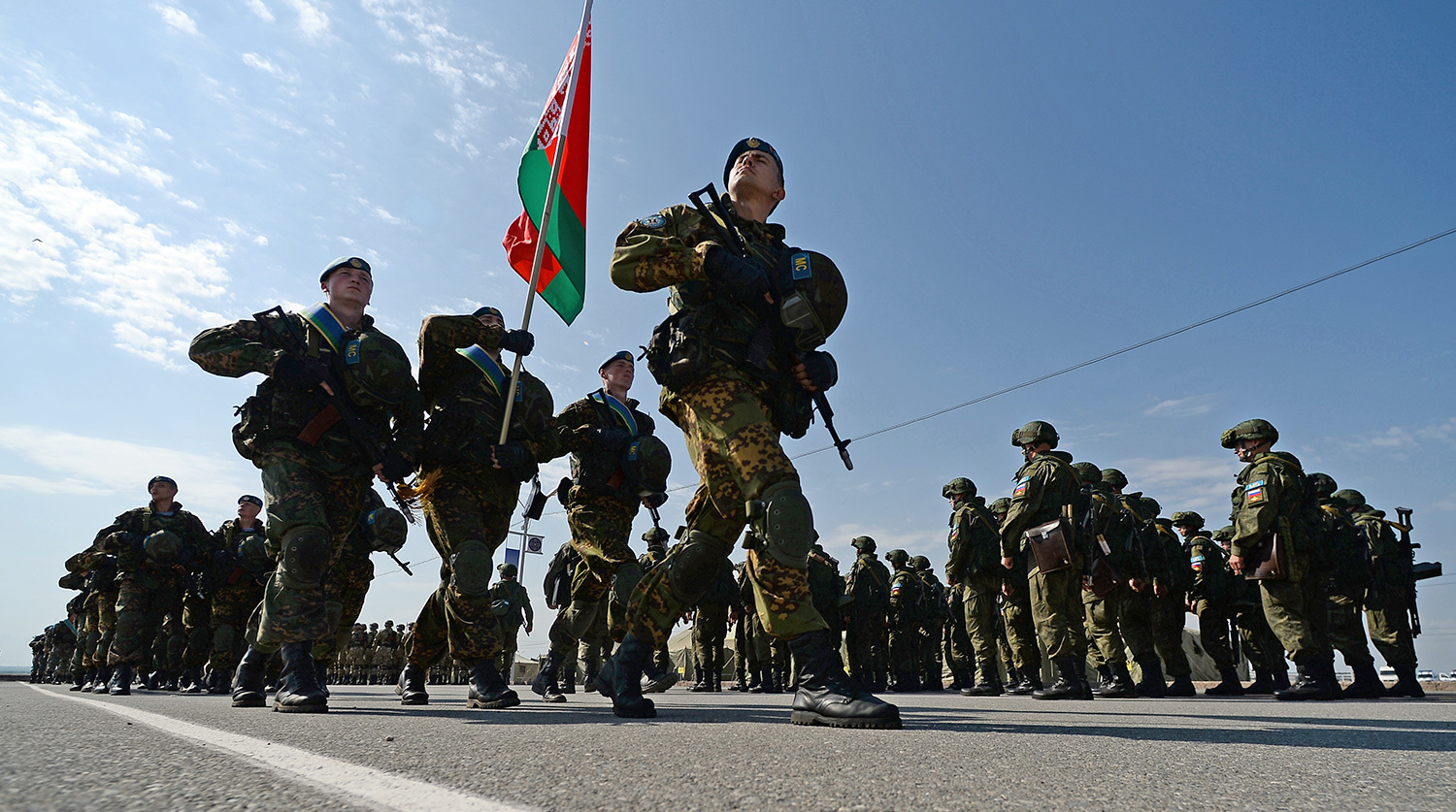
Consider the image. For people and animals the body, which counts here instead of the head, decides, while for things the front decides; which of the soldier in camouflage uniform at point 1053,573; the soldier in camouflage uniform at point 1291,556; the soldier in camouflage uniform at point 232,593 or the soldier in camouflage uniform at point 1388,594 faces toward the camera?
the soldier in camouflage uniform at point 232,593

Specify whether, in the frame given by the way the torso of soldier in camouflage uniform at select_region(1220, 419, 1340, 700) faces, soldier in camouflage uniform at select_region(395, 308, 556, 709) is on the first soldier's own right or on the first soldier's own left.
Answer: on the first soldier's own left

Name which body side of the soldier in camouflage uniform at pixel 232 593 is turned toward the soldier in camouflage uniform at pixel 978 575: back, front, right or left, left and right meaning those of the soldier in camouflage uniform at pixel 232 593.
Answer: left

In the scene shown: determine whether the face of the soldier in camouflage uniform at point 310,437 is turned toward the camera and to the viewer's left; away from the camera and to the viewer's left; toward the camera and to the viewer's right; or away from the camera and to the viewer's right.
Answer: toward the camera and to the viewer's right

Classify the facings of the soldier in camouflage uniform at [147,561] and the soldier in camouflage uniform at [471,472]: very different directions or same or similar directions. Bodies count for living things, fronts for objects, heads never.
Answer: same or similar directions

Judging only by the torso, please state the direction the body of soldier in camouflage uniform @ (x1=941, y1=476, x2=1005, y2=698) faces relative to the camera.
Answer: to the viewer's left

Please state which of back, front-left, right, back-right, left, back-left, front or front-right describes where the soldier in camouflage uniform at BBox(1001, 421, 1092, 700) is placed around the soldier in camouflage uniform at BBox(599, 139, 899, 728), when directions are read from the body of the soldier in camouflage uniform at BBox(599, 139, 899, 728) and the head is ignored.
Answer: left

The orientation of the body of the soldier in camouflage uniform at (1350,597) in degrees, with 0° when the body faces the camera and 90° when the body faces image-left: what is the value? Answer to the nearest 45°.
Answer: approximately 90°

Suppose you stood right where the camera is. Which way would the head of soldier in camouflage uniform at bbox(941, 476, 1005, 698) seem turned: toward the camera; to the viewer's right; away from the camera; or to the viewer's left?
to the viewer's left

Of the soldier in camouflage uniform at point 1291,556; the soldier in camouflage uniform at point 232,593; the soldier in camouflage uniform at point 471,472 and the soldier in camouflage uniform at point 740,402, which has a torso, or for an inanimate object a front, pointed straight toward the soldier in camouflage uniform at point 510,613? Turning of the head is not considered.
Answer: the soldier in camouflage uniform at point 1291,556

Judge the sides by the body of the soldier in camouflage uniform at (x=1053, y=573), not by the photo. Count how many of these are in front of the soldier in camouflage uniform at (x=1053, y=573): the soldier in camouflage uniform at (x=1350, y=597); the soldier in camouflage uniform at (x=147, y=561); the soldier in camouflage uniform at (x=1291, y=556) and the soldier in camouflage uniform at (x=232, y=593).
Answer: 2

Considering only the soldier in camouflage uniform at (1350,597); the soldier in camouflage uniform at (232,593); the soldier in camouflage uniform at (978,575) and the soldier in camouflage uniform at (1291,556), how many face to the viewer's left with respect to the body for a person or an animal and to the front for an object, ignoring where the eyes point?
3

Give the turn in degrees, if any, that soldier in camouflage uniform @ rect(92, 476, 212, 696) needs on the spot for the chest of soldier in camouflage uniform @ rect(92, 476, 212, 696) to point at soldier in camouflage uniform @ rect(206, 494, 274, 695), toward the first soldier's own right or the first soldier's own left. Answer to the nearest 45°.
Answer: approximately 90° to the first soldier's own left
